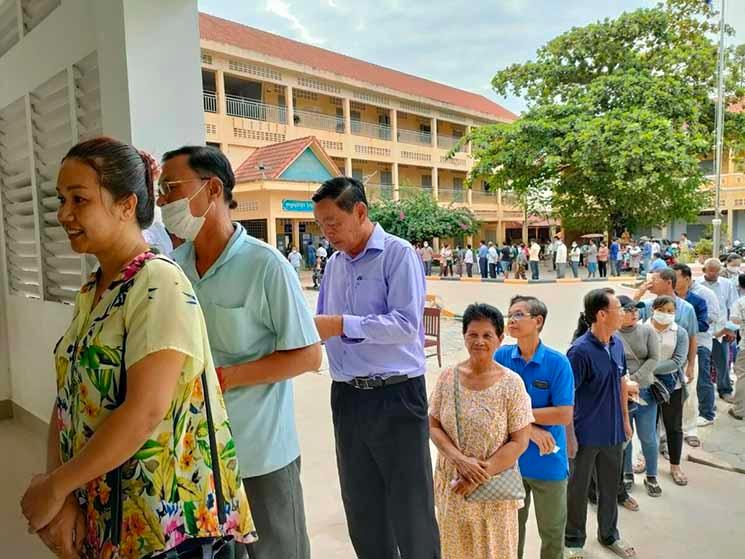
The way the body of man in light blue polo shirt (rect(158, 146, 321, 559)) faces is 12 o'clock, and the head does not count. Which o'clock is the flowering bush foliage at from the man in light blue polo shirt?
The flowering bush foliage is roughly at 5 o'clock from the man in light blue polo shirt.

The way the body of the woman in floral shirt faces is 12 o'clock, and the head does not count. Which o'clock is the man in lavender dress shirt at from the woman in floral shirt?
The man in lavender dress shirt is roughly at 6 o'clock from the woman in floral shirt.

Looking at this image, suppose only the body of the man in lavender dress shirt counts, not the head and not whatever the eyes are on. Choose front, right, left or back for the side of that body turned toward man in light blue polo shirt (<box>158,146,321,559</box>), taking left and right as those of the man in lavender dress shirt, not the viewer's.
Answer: front

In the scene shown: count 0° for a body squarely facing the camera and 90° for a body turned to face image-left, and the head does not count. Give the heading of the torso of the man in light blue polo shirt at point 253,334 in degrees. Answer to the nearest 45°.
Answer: approximately 45°

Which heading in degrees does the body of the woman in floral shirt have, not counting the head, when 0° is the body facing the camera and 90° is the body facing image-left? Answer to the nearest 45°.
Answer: approximately 45°

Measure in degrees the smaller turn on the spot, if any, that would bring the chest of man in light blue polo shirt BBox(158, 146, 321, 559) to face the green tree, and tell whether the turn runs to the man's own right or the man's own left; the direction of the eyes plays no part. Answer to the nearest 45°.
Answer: approximately 180°

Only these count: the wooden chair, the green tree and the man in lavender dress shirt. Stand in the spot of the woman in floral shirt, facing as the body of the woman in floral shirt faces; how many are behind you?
3

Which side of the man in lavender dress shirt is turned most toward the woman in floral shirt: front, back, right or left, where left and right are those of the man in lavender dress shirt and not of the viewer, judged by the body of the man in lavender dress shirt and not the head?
front
